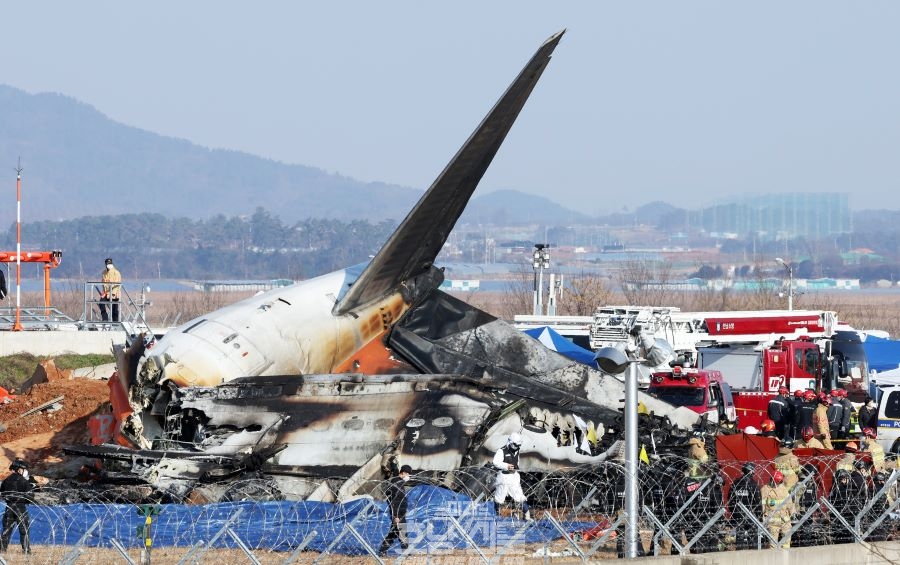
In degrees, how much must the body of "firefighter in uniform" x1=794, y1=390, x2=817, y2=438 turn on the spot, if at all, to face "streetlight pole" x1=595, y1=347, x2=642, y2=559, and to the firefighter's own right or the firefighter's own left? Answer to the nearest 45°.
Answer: approximately 180°

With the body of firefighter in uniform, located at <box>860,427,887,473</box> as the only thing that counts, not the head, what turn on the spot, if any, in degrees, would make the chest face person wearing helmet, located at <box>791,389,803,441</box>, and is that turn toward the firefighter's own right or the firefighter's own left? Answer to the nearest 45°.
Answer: approximately 90° to the firefighter's own right

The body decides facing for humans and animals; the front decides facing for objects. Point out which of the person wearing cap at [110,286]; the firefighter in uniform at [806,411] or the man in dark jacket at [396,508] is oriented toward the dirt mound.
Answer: the person wearing cap

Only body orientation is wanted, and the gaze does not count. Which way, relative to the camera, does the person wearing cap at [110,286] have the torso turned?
toward the camera

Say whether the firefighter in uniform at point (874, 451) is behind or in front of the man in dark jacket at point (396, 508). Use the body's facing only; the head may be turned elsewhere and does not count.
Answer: in front

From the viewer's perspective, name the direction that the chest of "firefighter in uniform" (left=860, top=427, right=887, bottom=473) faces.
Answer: to the viewer's left

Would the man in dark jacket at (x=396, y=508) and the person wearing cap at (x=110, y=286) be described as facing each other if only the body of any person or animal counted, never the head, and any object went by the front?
no

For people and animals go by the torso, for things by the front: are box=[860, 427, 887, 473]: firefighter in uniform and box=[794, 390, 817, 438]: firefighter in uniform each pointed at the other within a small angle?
no

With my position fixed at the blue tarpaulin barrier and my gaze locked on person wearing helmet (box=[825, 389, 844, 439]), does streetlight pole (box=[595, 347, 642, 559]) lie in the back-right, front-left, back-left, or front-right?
front-right

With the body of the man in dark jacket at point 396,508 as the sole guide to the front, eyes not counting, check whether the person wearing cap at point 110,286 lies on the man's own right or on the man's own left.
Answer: on the man's own left

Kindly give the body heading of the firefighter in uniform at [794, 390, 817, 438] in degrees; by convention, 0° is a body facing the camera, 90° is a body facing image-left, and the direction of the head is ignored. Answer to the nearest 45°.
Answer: approximately 180°

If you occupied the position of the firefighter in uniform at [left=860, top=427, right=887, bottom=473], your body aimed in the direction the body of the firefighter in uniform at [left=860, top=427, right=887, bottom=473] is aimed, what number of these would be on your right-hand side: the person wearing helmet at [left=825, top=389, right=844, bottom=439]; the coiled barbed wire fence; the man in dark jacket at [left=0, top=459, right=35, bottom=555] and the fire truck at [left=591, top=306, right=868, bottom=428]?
2

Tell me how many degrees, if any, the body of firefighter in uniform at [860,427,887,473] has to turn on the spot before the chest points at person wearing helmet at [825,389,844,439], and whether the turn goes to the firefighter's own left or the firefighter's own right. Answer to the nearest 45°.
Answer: approximately 90° to the firefighter's own right

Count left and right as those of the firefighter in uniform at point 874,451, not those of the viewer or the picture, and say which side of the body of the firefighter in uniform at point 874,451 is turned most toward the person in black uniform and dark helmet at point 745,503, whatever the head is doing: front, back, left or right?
left
